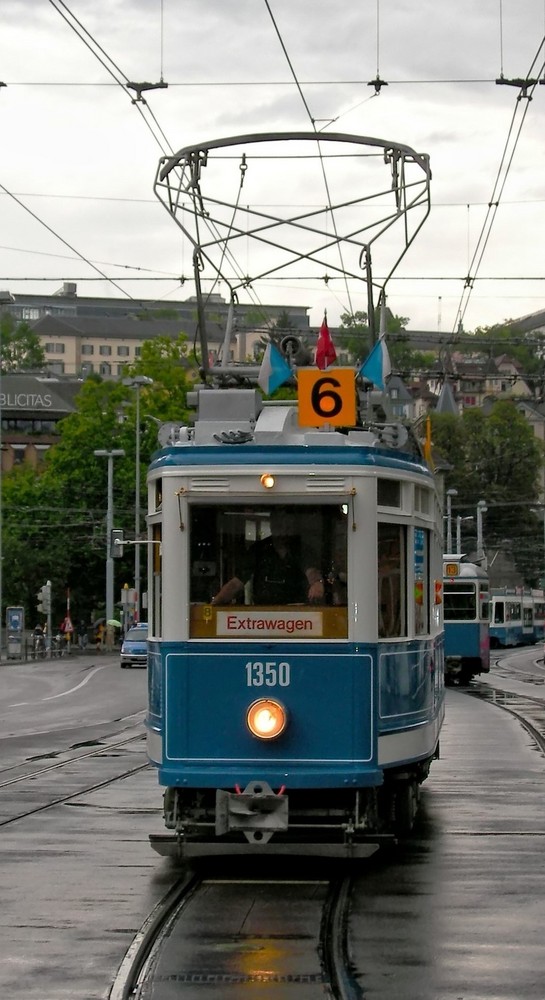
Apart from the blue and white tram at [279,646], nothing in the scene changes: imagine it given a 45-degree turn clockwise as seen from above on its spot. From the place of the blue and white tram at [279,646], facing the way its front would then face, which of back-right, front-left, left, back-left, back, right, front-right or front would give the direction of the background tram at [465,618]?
back-right

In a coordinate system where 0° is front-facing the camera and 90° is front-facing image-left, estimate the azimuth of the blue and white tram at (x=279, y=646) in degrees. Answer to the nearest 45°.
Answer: approximately 0°
